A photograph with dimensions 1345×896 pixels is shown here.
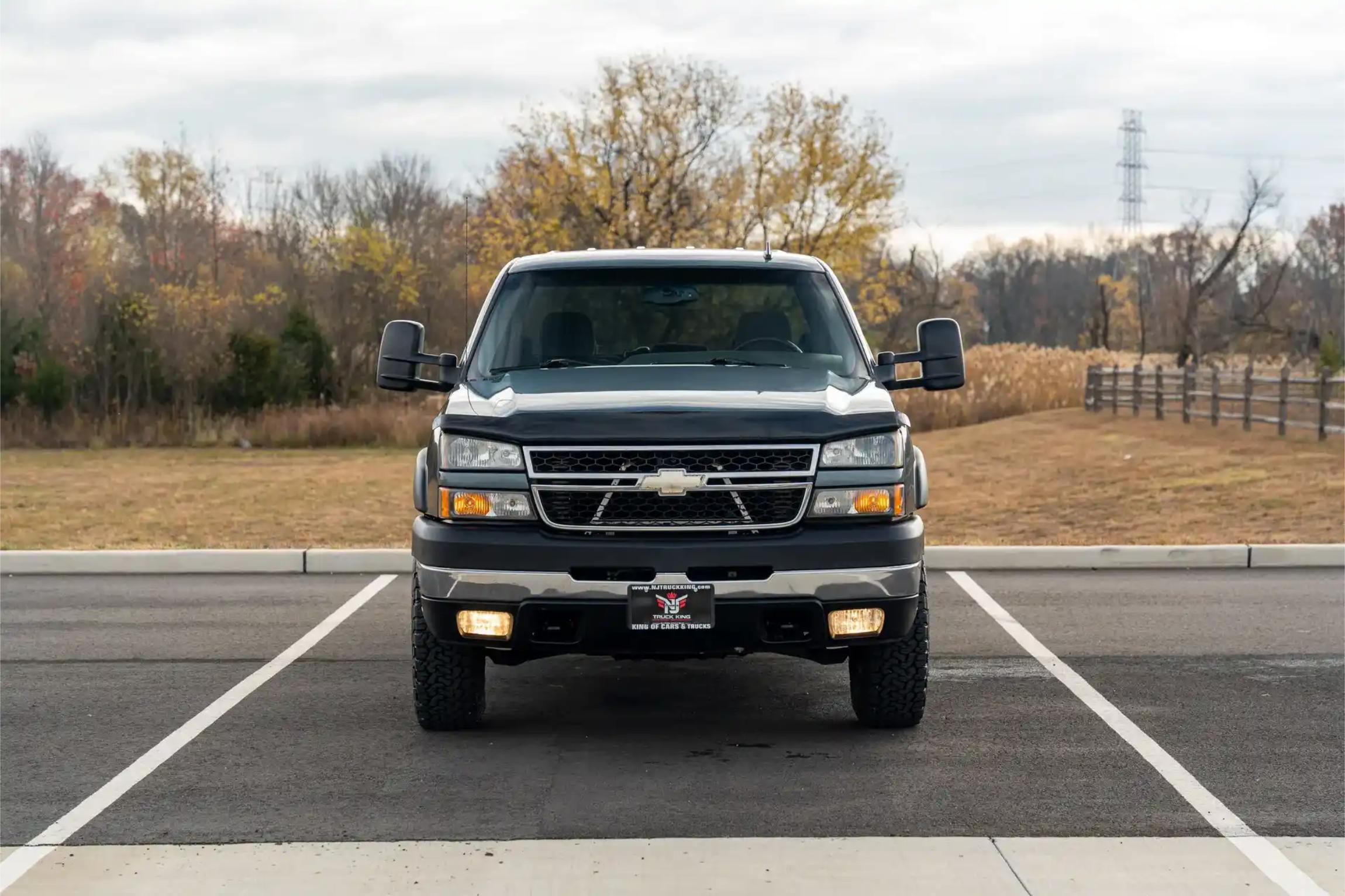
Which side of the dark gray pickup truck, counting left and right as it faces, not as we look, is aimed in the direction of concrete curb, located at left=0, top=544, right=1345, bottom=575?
back

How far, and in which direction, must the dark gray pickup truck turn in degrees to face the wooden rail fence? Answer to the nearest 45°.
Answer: approximately 135° to its left

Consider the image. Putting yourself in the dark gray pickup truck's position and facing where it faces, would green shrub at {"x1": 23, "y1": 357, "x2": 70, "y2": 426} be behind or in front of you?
behind

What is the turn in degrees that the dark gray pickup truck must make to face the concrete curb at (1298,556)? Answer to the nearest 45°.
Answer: approximately 135° to its left

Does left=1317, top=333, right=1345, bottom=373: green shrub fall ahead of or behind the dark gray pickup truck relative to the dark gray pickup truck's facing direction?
behind

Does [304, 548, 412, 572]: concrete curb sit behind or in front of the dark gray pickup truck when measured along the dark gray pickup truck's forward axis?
behind

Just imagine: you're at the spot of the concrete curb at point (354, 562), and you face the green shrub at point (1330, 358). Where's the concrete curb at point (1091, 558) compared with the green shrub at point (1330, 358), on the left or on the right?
right

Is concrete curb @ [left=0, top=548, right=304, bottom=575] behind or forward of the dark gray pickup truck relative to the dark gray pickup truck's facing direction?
behind

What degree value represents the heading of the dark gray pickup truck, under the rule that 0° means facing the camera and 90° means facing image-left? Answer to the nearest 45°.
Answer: approximately 0°
